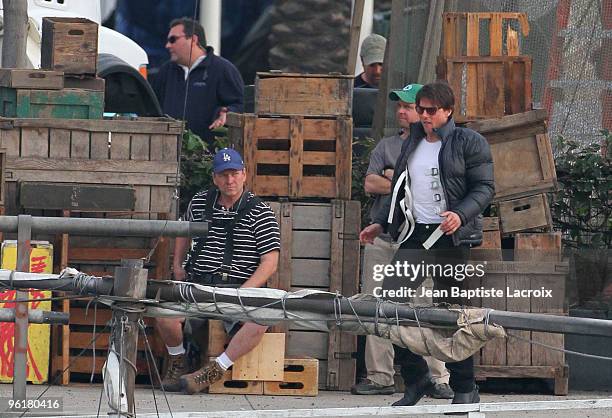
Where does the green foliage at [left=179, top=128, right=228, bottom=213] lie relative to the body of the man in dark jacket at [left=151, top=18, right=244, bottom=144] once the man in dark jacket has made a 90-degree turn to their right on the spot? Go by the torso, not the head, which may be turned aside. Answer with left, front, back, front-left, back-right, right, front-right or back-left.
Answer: back-left

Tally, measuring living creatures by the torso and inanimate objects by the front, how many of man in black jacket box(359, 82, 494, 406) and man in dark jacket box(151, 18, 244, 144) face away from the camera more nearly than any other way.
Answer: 0

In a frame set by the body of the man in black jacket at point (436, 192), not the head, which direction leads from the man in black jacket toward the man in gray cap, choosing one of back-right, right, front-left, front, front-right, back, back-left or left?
back-right

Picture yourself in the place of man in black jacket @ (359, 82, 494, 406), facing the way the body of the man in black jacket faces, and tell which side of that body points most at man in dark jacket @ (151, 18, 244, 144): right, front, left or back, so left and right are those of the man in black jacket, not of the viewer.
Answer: right

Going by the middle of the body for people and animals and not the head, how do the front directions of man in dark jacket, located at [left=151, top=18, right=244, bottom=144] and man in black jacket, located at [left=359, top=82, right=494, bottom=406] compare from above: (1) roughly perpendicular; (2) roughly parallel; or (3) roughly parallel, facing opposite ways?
roughly parallel

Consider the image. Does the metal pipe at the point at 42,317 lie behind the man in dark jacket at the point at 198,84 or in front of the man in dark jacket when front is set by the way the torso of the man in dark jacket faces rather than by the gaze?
in front

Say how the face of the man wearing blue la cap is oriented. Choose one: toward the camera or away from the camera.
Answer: toward the camera

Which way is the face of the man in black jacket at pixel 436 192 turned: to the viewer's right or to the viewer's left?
to the viewer's left

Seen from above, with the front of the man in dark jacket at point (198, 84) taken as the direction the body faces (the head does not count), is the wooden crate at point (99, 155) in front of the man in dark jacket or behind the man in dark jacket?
in front

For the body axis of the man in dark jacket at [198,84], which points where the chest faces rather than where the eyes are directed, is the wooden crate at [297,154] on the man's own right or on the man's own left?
on the man's own left

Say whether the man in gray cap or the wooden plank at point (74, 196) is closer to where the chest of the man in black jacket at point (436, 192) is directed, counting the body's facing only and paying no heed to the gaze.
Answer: the wooden plank

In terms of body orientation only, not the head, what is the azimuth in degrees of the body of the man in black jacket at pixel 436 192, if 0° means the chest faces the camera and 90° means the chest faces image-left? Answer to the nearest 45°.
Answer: approximately 45°

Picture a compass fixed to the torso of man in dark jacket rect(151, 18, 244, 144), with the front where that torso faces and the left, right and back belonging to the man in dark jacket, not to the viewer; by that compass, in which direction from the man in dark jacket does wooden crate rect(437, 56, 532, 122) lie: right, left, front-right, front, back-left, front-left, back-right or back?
left
